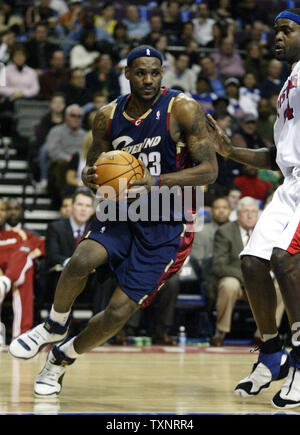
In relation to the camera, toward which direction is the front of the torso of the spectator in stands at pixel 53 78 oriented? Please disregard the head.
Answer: toward the camera

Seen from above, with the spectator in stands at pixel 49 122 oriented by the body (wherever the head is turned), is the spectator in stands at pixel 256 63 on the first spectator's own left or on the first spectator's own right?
on the first spectator's own left

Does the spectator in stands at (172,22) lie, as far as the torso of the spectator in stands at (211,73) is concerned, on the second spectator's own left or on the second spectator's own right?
on the second spectator's own right

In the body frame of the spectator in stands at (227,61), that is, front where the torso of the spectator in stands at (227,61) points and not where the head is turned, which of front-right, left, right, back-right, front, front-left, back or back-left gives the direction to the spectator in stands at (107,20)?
right

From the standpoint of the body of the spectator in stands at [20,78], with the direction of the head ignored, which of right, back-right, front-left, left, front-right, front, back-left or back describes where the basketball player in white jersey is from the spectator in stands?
front

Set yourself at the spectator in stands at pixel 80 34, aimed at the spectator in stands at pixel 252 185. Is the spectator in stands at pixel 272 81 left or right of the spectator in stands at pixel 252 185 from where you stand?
left

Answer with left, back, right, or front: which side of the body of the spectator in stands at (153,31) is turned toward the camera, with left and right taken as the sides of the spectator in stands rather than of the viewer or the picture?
front

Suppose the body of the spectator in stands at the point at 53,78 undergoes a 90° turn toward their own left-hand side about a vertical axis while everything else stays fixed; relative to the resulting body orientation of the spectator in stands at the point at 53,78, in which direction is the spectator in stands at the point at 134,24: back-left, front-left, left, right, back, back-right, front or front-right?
front-left

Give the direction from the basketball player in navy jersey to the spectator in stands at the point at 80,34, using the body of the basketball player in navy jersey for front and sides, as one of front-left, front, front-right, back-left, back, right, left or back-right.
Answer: back-right

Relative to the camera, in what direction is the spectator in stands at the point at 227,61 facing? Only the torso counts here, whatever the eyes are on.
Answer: toward the camera
